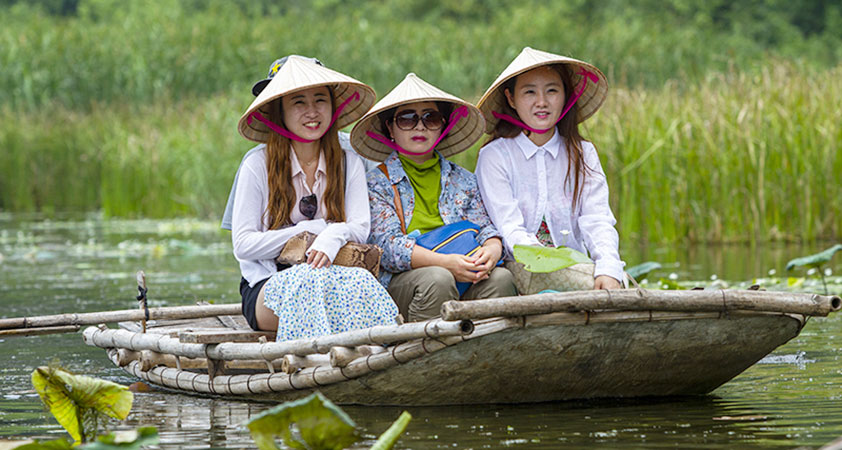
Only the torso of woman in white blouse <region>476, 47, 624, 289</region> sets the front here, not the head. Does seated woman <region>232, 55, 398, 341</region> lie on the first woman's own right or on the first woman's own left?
on the first woman's own right

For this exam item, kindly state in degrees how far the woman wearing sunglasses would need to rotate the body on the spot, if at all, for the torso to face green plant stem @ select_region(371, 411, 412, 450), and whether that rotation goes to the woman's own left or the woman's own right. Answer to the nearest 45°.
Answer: approximately 45° to the woman's own right

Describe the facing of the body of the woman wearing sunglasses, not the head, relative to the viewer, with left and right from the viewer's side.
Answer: facing the viewer and to the right of the viewer

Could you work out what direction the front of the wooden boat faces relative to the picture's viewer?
facing to the right of the viewer

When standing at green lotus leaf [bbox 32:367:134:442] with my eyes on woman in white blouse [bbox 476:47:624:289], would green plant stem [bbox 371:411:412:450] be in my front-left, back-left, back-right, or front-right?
front-right

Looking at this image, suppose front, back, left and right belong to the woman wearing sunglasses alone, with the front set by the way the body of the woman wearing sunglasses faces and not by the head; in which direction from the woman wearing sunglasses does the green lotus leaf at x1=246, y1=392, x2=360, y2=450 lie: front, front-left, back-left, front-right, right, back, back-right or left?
front-right

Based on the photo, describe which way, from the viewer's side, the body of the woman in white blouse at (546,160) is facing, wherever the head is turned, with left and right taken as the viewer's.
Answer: facing the viewer

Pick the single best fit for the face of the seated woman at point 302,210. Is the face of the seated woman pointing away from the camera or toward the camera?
toward the camera

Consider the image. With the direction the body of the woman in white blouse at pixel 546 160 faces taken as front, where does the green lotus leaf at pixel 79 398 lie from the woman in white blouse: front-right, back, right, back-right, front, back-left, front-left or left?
front-right

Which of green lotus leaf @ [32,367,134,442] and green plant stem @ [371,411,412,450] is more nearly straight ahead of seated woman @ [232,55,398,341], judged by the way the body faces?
the green plant stem
